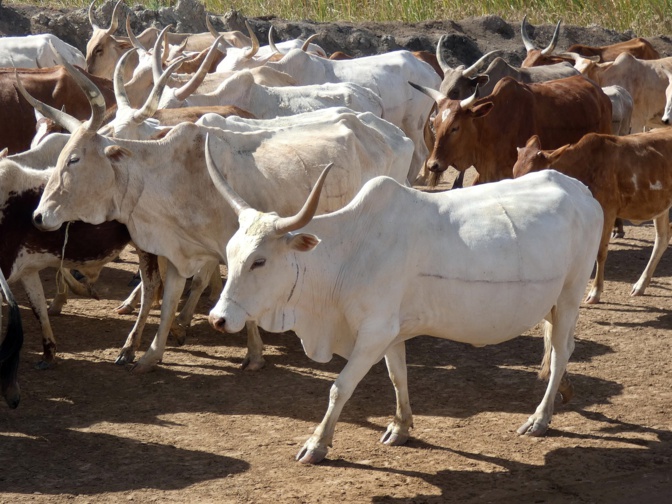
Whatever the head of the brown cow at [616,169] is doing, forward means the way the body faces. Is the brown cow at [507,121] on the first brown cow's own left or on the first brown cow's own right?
on the first brown cow's own right

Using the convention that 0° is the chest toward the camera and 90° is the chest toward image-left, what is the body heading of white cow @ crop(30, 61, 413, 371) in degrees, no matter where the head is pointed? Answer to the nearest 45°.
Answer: approximately 90°

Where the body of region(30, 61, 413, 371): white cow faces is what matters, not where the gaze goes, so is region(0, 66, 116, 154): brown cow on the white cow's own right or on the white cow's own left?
on the white cow's own right

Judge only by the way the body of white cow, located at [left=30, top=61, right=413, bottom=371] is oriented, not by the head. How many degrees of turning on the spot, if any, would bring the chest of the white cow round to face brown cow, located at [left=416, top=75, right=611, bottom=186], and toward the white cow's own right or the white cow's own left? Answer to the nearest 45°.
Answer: approximately 135° to the white cow's own right

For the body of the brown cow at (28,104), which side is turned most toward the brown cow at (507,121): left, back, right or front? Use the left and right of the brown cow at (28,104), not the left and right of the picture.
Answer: back

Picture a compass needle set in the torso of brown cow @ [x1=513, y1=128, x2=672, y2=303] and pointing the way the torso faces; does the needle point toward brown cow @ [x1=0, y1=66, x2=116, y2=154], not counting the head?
yes

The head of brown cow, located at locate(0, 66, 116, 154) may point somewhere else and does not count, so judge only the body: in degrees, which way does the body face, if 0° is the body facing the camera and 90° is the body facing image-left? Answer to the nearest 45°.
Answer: approximately 90°

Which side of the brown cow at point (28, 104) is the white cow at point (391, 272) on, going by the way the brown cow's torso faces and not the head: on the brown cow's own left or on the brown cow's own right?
on the brown cow's own left

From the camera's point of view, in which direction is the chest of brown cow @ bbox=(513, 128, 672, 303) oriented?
to the viewer's left
